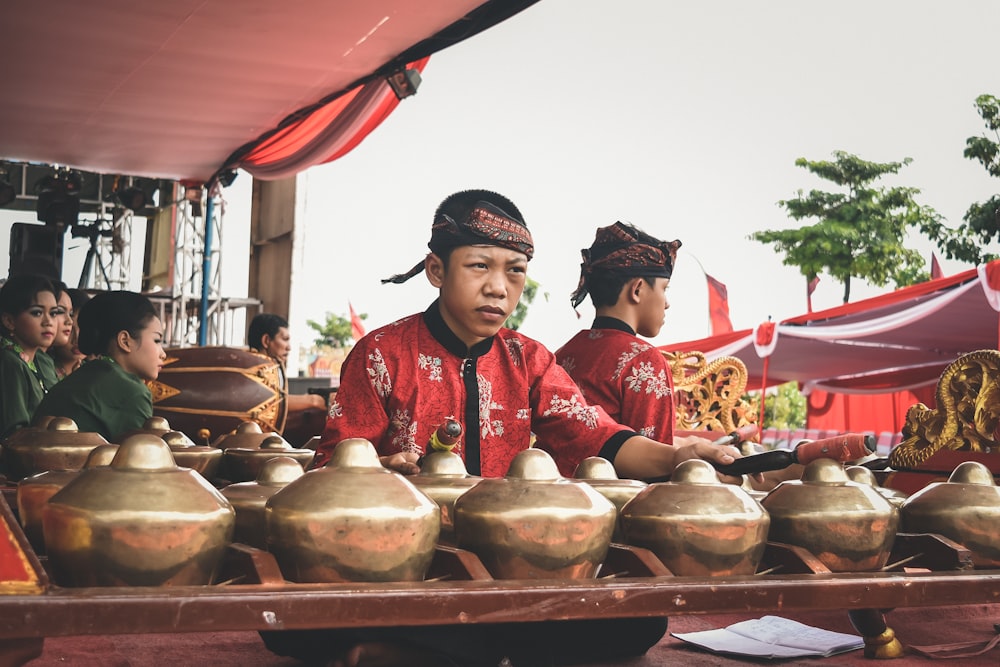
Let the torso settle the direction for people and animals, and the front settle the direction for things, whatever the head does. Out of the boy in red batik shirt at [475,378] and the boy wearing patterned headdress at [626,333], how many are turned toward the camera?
1

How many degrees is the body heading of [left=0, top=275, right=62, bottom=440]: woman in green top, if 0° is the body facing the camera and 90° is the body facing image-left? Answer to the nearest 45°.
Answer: approximately 315°

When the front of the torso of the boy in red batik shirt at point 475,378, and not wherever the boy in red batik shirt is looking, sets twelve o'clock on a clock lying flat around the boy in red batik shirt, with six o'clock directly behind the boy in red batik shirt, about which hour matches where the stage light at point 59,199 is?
The stage light is roughly at 5 o'clock from the boy in red batik shirt.

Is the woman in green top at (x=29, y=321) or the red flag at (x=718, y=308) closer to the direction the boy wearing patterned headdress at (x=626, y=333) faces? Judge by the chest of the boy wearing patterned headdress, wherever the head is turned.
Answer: the red flag

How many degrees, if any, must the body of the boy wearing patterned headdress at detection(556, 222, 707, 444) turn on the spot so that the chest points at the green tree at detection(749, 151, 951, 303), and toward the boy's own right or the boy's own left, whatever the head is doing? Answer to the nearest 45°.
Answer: approximately 45° to the boy's own left

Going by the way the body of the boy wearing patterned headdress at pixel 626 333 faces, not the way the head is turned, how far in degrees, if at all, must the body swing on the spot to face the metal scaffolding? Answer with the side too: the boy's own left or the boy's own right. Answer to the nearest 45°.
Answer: approximately 90° to the boy's own left

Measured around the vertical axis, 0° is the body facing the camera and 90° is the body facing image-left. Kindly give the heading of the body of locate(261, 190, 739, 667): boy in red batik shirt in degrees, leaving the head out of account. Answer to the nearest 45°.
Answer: approximately 0°

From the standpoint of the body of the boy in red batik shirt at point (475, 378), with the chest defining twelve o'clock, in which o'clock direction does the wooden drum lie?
The wooden drum is roughly at 5 o'clock from the boy in red batik shirt.

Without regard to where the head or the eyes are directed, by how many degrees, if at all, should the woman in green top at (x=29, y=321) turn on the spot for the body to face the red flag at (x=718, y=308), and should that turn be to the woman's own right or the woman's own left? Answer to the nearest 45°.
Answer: approximately 90° to the woman's own left

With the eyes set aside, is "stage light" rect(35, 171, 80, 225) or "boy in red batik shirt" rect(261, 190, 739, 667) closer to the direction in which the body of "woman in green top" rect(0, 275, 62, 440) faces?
the boy in red batik shirt

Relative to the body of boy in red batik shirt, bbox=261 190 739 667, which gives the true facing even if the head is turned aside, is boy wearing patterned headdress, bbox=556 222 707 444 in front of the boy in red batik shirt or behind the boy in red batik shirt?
behind

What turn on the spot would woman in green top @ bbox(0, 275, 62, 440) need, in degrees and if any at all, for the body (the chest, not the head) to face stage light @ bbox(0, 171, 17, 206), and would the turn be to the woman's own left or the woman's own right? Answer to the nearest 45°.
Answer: approximately 135° to the woman's own left
